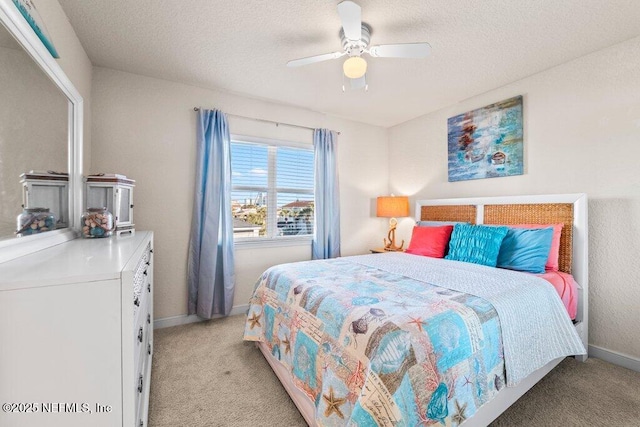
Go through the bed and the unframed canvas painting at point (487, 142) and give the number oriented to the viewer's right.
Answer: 0

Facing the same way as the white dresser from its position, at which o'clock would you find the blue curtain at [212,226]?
The blue curtain is roughly at 10 o'clock from the white dresser.

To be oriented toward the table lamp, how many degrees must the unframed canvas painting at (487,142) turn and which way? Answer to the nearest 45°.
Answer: approximately 45° to its right

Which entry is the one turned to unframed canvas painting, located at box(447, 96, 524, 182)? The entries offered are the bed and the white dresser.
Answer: the white dresser

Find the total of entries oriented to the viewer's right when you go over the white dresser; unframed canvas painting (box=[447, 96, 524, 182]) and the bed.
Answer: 1

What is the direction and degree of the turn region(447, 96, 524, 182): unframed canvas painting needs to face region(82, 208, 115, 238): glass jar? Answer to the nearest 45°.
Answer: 0° — it already faces it

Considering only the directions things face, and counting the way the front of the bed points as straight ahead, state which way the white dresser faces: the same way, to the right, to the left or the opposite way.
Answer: the opposite way

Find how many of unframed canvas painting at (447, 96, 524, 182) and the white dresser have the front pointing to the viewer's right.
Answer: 1

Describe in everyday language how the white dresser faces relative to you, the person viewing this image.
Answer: facing to the right of the viewer

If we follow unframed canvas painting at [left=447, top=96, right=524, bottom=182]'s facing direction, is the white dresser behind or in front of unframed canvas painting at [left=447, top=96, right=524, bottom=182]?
in front

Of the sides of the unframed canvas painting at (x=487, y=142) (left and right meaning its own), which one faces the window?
front

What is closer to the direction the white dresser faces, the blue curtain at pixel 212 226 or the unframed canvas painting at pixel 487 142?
the unframed canvas painting

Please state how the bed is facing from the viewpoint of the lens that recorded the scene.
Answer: facing the viewer and to the left of the viewer

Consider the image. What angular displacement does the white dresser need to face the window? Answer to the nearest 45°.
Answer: approximately 45° to its left
